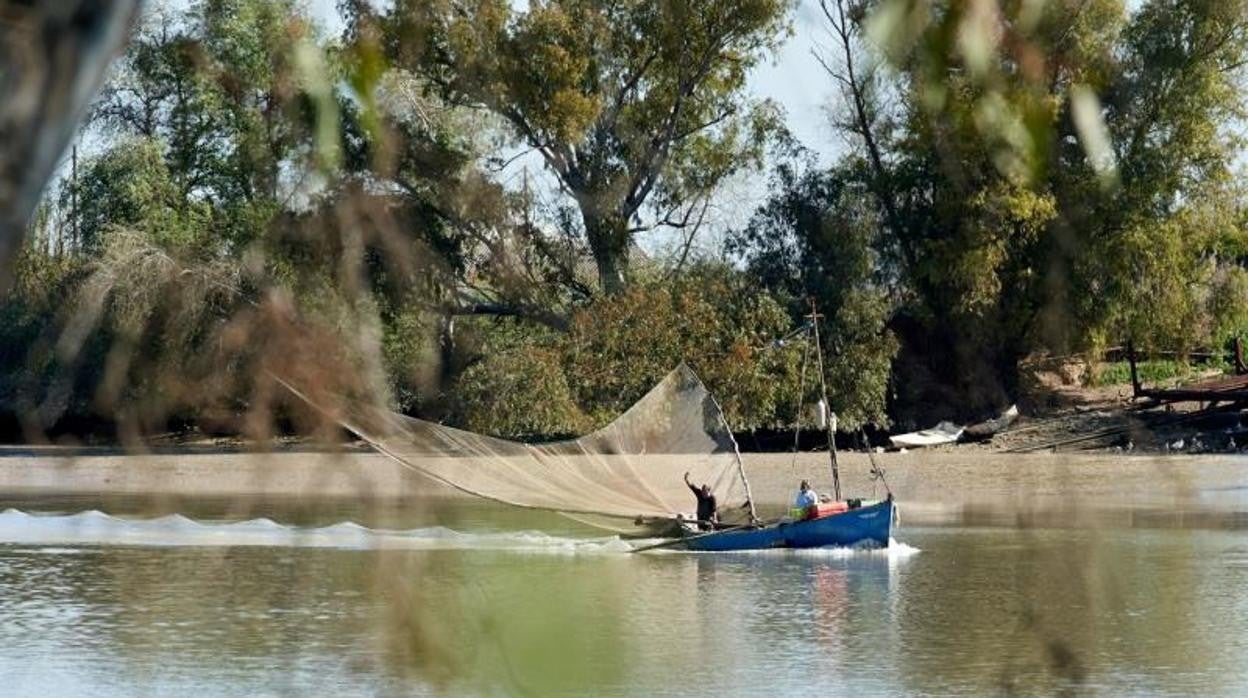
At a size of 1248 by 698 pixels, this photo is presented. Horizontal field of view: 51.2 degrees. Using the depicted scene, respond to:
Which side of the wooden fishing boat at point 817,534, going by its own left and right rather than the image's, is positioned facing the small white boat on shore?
left

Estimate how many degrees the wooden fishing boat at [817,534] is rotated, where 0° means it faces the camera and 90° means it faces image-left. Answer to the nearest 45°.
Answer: approximately 270°
